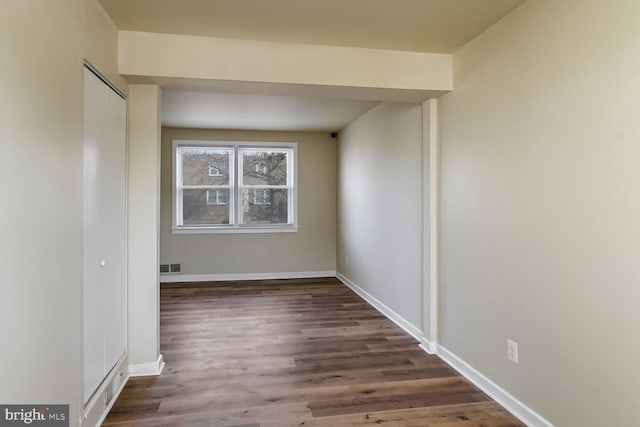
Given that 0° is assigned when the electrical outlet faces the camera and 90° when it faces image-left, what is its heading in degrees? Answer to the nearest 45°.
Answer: approximately 45°

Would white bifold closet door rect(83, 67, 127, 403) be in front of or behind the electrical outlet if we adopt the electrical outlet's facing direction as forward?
in front

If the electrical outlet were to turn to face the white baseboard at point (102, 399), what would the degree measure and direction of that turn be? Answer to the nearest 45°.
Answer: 0° — it already faces it

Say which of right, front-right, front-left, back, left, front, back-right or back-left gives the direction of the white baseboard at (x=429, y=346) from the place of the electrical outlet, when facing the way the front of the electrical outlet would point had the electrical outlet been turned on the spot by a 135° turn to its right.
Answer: front-left

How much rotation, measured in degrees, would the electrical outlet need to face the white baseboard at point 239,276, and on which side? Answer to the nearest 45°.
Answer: approximately 90° to its right

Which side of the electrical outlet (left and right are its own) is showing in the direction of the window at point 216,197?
right

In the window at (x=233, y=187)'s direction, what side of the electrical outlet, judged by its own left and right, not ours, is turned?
right

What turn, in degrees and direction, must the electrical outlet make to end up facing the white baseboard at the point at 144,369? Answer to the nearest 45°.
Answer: approximately 45° to its right
